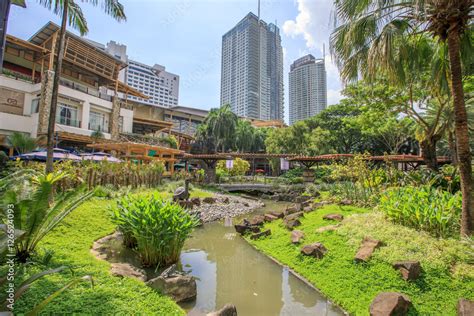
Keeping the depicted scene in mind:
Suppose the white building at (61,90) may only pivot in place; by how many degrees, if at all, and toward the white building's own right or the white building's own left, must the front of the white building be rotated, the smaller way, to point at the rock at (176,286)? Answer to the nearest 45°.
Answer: approximately 45° to the white building's own right

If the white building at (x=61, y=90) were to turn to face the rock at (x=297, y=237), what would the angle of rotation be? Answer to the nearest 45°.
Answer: approximately 45° to its right

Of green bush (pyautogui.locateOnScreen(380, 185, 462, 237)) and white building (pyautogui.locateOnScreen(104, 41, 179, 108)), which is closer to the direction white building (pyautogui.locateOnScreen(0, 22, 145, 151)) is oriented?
the green bush

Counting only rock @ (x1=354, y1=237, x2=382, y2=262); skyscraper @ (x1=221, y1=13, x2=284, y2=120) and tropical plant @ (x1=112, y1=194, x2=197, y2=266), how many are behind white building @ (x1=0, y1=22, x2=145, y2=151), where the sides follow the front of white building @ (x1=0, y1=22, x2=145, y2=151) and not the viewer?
0

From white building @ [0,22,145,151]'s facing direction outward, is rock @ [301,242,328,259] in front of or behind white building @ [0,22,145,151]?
in front

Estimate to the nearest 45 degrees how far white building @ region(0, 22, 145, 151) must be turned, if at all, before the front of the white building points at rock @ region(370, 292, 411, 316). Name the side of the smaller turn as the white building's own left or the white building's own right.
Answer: approximately 45° to the white building's own right

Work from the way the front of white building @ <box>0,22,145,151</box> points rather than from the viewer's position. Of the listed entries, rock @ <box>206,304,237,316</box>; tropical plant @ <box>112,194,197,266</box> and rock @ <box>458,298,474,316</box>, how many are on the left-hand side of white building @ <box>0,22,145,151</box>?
0

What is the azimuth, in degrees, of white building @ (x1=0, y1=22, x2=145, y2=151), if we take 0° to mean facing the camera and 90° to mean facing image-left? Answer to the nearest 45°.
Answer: approximately 315°

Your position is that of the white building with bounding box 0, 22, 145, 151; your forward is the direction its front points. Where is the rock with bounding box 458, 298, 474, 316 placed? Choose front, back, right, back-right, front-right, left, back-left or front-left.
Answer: front-right

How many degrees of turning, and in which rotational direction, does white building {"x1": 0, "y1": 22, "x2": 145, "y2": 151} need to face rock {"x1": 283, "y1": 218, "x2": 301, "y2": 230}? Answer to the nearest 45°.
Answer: approximately 45° to its right

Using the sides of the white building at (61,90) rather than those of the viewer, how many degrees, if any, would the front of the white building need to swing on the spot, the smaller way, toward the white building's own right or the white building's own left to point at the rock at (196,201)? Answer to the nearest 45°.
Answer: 0° — it already faces it

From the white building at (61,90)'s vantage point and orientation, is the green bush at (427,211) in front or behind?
in front

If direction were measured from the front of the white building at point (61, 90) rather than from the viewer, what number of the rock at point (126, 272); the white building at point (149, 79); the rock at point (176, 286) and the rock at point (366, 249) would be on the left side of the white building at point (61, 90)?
1

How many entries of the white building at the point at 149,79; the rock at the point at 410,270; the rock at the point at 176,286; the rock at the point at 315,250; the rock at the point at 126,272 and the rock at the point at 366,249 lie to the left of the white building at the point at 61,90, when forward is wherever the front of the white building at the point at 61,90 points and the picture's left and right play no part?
1
